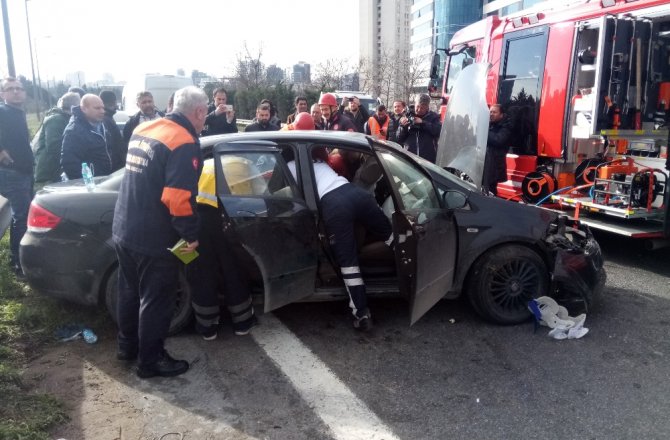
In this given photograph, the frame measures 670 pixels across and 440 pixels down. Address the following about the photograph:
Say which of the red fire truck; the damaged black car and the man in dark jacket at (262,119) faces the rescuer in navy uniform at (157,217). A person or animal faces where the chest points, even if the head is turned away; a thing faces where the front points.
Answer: the man in dark jacket

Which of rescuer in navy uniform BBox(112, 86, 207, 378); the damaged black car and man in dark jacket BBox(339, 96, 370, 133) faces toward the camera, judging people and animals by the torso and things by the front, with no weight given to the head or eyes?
the man in dark jacket

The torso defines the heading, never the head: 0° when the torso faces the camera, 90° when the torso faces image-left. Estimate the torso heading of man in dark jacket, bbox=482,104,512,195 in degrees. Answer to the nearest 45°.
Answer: approximately 45°

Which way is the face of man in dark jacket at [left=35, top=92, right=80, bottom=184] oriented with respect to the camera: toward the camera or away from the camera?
away from the camera

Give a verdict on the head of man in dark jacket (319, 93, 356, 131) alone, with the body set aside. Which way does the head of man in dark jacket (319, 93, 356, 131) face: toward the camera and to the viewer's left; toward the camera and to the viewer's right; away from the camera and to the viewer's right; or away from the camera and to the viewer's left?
toward the camera and to the viewer's left

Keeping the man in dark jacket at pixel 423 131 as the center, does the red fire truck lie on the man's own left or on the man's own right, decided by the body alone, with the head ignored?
on the man's own left

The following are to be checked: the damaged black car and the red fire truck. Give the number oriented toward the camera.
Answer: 0

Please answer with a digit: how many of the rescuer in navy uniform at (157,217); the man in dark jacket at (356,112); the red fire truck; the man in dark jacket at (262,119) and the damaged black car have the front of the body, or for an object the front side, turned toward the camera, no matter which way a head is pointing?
2

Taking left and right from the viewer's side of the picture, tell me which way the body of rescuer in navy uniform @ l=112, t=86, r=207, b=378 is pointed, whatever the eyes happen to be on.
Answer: facing away from the viewer and to the right of the viewer

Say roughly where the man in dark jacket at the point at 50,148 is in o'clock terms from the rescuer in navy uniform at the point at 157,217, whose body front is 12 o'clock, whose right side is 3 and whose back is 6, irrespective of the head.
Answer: The man in dark jacket is roughly at 10 o'clock from the rescuer in navy uniform.

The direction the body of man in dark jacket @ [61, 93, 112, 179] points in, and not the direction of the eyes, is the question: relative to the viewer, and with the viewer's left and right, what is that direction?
facing the viewer and to the right of the viewer

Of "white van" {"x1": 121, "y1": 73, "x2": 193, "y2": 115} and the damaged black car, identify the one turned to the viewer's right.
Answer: the damaged black car

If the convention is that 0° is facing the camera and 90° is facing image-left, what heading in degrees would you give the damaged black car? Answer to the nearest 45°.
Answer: approximately 270°
